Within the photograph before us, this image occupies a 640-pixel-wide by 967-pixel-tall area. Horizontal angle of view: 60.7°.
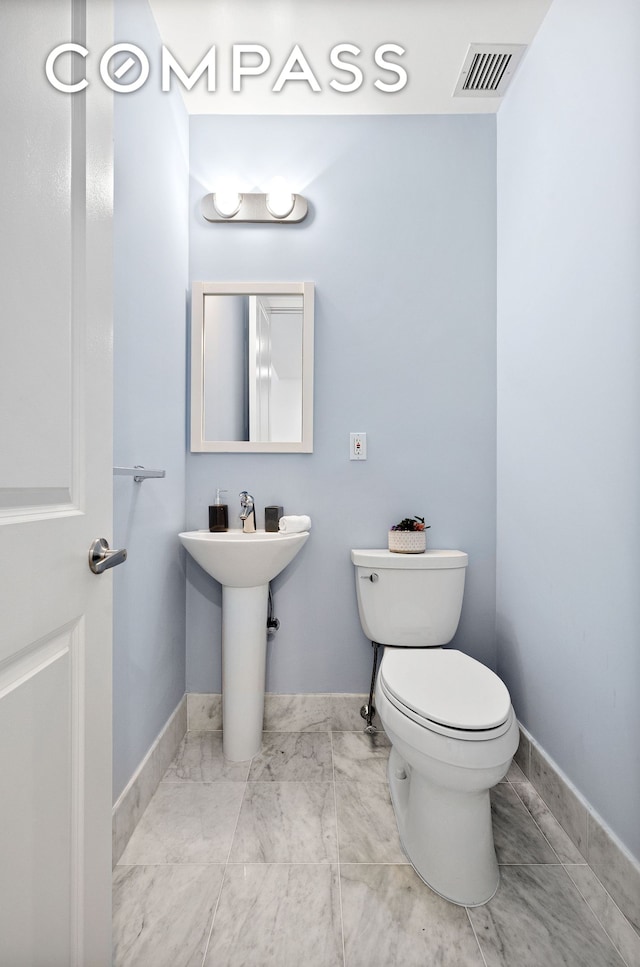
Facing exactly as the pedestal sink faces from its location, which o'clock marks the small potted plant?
The small potted plant is roughly at 9 o'clock from the pedestal sink.

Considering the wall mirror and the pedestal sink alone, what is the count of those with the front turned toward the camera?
2

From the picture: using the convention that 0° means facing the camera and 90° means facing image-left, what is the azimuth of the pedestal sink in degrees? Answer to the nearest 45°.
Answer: approximately 0°

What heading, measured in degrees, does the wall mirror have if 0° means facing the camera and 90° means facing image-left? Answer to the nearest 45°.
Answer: approximately 0°

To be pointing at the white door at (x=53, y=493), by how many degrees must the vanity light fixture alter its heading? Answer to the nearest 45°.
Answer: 0° — it already faces it
